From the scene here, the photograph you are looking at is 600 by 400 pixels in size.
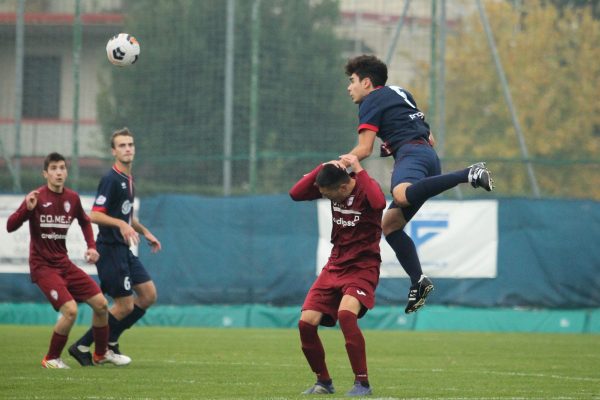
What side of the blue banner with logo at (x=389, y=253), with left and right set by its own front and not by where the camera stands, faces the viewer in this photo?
front

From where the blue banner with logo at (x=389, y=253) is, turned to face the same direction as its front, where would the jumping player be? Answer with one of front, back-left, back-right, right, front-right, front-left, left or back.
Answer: front

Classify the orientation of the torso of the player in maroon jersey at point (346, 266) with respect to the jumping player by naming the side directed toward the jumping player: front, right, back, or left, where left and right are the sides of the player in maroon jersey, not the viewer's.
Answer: back

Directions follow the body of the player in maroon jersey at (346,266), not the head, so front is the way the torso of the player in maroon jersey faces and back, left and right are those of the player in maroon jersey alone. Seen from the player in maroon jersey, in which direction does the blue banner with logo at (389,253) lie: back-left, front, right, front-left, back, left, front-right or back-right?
back-right

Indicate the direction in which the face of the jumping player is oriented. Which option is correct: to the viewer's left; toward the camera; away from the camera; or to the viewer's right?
to the viewer's left

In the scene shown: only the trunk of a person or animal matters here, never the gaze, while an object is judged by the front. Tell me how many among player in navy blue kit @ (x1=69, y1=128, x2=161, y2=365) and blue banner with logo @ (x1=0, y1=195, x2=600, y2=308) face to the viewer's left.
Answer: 0

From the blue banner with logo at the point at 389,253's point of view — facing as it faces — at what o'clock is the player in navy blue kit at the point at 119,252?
The player in navy blue kit is roughly at 1 o'clock from the blue banner with logo.

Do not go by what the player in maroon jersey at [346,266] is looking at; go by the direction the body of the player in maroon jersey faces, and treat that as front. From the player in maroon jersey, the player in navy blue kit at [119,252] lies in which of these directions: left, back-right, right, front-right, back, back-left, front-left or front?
right

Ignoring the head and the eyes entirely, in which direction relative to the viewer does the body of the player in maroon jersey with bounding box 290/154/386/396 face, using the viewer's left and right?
facing the viewer and to the left of the viewer

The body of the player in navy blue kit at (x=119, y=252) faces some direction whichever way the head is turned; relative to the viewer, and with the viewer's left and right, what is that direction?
facing the viewer and to the right of the viewer
